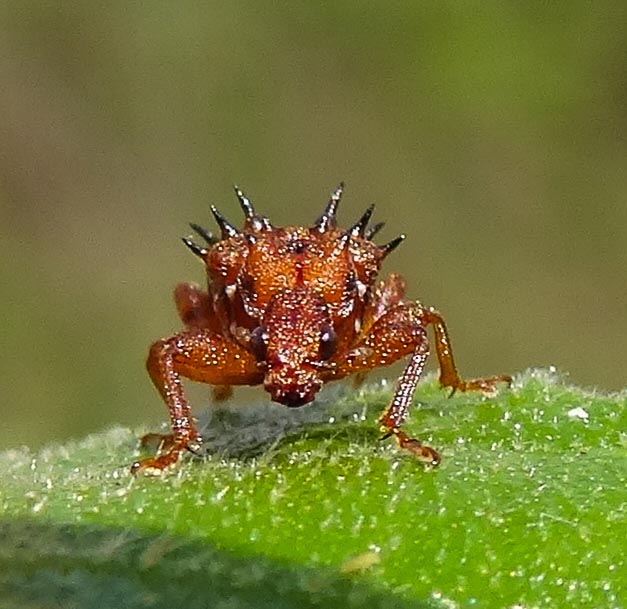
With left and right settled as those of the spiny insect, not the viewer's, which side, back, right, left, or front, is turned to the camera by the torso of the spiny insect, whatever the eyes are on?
front
